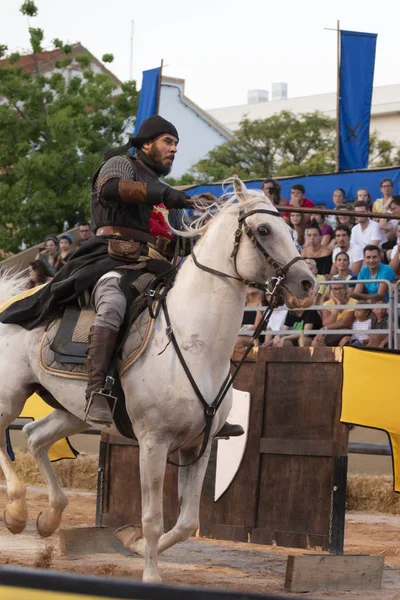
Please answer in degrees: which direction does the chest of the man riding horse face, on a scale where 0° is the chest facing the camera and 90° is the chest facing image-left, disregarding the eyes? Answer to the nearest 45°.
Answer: approximately 315°

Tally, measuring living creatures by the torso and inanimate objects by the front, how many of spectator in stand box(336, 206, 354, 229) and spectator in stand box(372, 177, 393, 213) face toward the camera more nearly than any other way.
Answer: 2

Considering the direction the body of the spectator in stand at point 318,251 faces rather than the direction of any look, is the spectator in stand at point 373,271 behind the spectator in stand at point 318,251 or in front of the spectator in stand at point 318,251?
in front

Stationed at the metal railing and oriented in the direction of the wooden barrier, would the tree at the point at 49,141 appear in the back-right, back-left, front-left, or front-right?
back-right

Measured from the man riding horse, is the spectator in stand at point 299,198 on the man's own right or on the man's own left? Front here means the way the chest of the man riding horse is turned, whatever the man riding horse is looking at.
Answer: on the man's own left

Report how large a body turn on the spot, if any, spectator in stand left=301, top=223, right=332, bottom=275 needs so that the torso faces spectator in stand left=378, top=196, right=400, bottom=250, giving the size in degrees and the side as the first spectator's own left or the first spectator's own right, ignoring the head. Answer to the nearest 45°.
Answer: approximately 90° to the first spectator's own left

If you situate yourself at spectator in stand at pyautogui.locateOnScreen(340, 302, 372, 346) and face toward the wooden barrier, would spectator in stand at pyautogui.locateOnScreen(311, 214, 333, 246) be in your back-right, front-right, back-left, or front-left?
back-right

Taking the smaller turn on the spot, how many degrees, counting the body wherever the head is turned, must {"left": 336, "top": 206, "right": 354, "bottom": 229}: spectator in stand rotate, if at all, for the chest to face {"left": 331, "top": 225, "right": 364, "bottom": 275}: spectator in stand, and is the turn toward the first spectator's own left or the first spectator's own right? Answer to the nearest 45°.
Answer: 0° — they already face them
